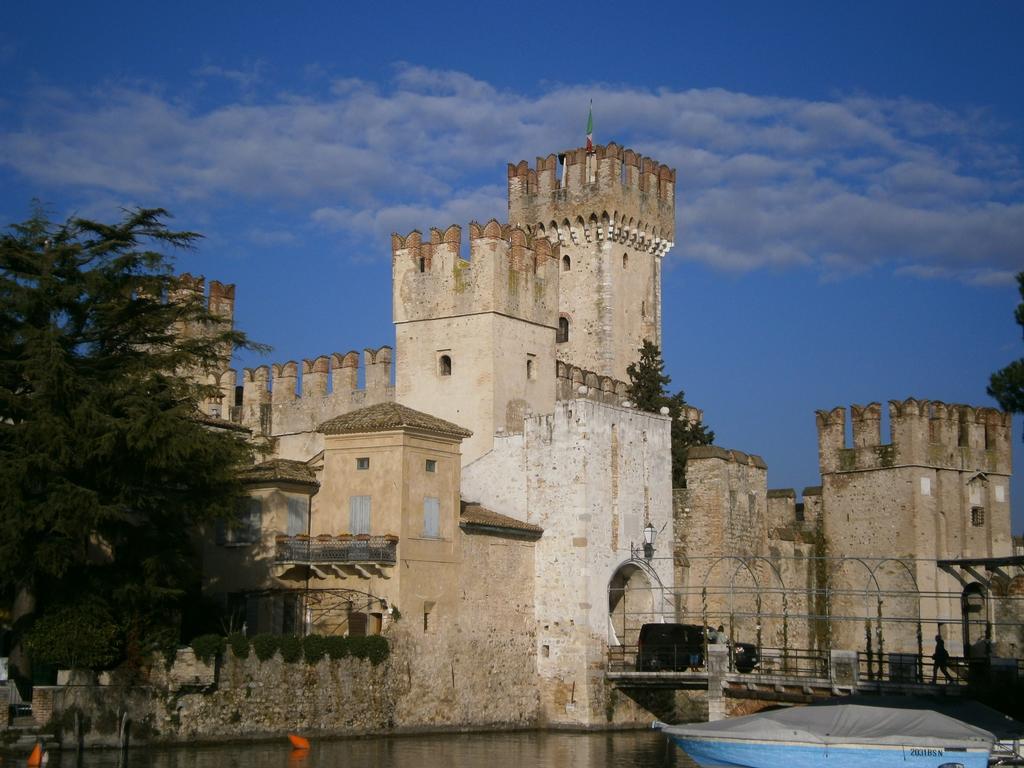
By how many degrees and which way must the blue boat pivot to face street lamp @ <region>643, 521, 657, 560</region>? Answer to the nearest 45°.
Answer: approximately 90° to its right

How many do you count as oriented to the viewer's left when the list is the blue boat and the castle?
1

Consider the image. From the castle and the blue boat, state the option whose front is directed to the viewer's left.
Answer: the blue boat

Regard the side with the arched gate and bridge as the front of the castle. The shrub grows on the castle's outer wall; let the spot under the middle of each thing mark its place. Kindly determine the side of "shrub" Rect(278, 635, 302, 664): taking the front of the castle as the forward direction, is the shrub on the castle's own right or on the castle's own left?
on the castle's own right

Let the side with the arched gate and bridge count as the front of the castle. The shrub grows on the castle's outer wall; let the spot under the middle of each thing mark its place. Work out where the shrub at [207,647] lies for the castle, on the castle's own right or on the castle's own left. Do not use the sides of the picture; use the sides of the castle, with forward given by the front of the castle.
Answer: on the castle's own right

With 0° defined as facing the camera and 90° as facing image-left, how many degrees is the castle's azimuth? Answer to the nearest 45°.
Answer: approximately 315°

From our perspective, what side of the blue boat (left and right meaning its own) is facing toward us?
left

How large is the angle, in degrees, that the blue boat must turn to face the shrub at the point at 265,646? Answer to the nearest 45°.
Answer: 0° — it already faces it

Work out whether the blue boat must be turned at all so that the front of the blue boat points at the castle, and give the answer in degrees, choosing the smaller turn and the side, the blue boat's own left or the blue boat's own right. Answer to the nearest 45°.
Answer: approximately 45° to the blue boat's own right

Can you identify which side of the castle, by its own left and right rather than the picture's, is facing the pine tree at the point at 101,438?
right

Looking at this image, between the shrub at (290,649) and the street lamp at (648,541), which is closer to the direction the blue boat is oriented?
the shrub

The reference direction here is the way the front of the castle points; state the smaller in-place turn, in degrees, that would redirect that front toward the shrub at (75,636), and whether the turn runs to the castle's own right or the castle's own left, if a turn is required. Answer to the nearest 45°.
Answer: approximately 90° to the castle's own right
